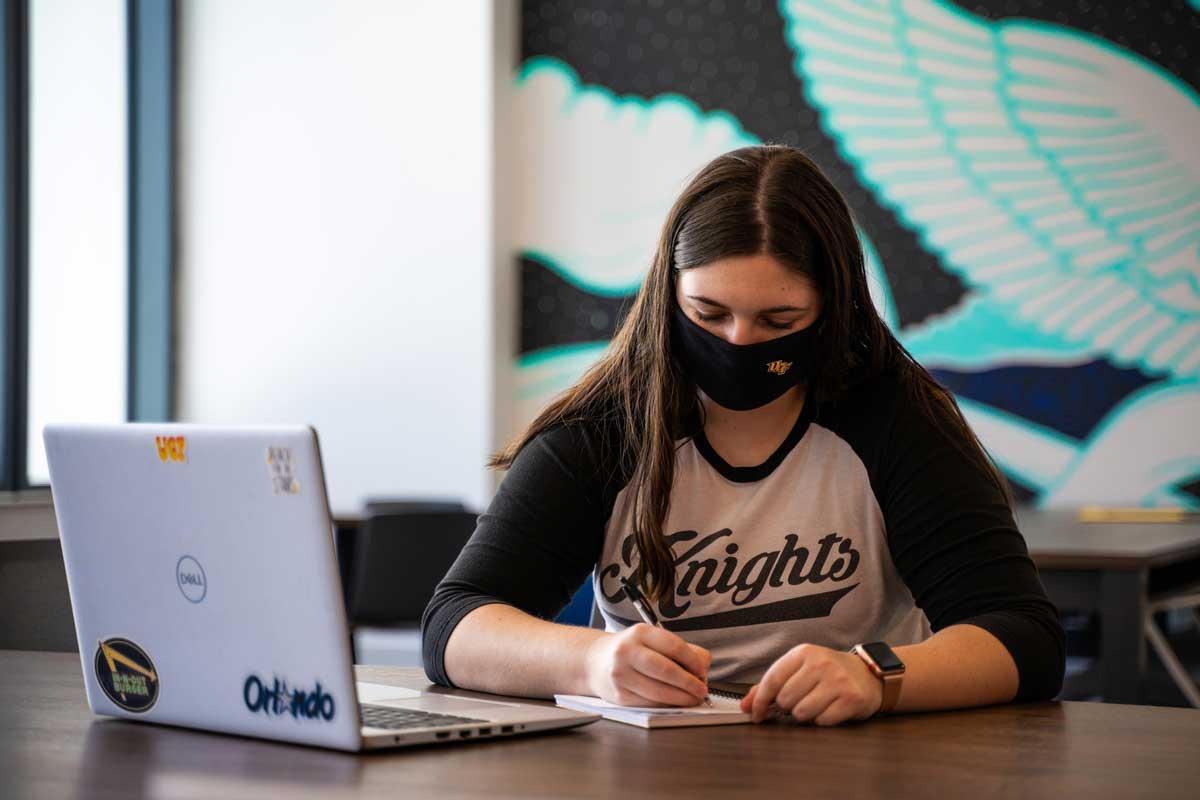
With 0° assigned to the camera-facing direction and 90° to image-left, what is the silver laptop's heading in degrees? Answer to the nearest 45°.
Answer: approximately 225°

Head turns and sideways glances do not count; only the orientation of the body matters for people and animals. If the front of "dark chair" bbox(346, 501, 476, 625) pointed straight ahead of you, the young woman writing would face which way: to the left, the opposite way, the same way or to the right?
the opposite way

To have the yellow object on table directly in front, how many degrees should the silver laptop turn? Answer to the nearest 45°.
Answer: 0° — it already faces it

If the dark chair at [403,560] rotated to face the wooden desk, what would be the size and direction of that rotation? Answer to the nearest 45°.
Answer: approximately 180°

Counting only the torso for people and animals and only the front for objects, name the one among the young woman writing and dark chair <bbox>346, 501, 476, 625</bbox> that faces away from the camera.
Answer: the dark chair

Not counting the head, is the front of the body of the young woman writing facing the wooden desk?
yes

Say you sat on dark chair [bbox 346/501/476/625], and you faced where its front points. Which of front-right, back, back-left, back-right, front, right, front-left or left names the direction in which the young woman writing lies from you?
back

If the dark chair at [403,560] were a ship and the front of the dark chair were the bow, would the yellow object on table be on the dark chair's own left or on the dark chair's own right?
on the dark chair's own right

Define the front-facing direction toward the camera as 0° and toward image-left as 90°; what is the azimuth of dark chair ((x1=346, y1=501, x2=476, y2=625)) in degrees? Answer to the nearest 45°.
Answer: approximately 180°

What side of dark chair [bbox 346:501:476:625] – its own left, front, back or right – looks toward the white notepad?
back

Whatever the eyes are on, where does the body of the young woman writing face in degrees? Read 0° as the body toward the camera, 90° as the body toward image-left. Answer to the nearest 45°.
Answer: approximately 0°

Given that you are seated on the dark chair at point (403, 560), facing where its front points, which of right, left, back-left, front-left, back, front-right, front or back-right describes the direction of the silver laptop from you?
back
